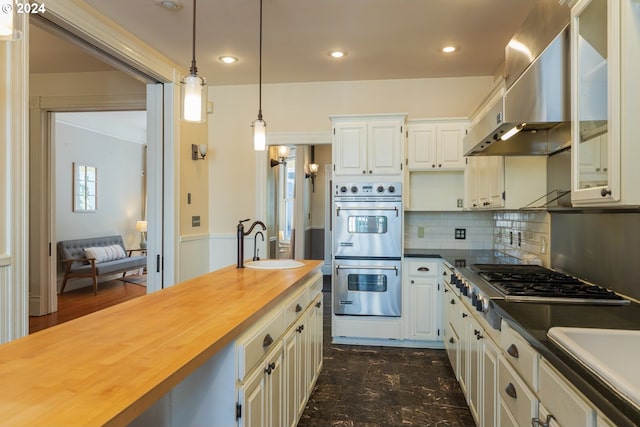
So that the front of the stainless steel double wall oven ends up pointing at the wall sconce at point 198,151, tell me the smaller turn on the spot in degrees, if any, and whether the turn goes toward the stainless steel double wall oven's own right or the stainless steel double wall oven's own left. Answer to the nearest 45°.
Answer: approximately 90° to the stainless steel double wall oven's own right

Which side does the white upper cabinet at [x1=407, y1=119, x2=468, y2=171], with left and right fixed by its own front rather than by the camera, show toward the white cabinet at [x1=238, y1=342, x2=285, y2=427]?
front

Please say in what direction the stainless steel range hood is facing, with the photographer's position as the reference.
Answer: facing the viewer and to the left of the viewer

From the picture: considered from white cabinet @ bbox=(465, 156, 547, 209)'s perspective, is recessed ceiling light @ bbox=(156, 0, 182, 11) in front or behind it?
in front

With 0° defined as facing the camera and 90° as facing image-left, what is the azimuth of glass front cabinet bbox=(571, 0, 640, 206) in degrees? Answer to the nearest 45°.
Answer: approximately 45°

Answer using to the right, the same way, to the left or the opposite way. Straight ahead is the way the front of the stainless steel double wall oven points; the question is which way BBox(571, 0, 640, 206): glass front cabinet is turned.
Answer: to the right

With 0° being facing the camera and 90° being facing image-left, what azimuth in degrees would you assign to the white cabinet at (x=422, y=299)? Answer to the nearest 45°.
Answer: approximately 0°

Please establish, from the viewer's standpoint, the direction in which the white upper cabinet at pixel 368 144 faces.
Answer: facing the viewer

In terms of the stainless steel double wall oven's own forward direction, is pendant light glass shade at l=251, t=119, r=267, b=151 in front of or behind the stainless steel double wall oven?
in front

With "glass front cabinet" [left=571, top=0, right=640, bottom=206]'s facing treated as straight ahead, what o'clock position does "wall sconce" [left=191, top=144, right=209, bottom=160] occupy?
The wall sconce is roughly at 2 o'clock from the glass front cabinet.

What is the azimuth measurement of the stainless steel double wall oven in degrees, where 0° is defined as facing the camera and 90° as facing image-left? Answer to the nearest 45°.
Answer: approximately 0°

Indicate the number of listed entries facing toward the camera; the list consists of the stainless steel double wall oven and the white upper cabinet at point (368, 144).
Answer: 2

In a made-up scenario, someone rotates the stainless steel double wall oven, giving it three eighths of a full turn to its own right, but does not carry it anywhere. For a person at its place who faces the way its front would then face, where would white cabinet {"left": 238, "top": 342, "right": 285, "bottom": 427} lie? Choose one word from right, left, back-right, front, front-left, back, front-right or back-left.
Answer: back-left

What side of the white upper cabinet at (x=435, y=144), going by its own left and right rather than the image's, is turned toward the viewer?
front

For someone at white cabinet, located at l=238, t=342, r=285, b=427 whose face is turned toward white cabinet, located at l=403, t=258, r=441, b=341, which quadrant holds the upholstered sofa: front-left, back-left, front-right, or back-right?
front-left
